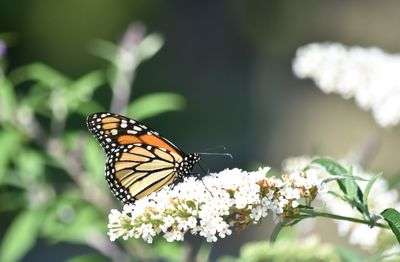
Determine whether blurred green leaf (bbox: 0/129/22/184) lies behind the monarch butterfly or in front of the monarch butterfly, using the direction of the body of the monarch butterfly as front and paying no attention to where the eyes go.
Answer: behind

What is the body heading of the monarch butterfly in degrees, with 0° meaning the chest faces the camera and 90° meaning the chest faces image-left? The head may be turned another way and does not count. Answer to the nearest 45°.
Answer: approximately 270°

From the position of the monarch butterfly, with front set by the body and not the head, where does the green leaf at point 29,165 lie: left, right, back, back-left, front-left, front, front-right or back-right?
back-left
